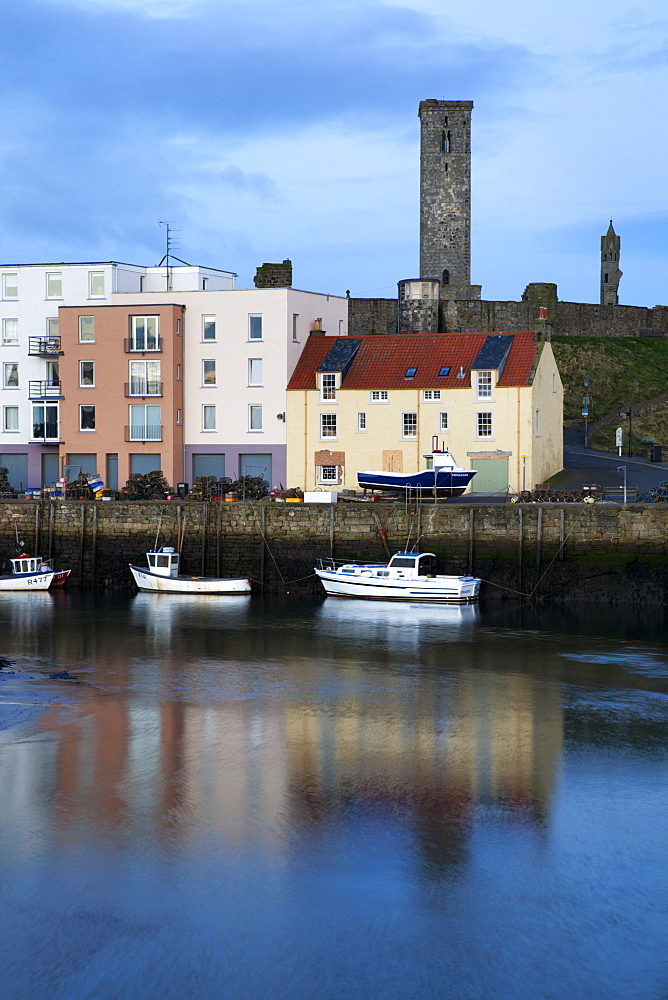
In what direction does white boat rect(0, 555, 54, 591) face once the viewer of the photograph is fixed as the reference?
facing to the right of the viewer

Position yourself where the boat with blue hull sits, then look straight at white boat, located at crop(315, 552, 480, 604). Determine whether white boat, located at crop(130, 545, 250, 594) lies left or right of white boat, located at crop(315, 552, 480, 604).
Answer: right

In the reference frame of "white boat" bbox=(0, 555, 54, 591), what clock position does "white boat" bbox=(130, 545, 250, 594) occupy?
"white boat" bbox=(130, 545, 250, 594) is roughly at 1 o'clock from "white boat" bbox=(0, 555, 54, 591).

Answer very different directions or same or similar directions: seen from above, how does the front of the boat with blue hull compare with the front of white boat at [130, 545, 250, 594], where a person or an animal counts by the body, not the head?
very different directions
